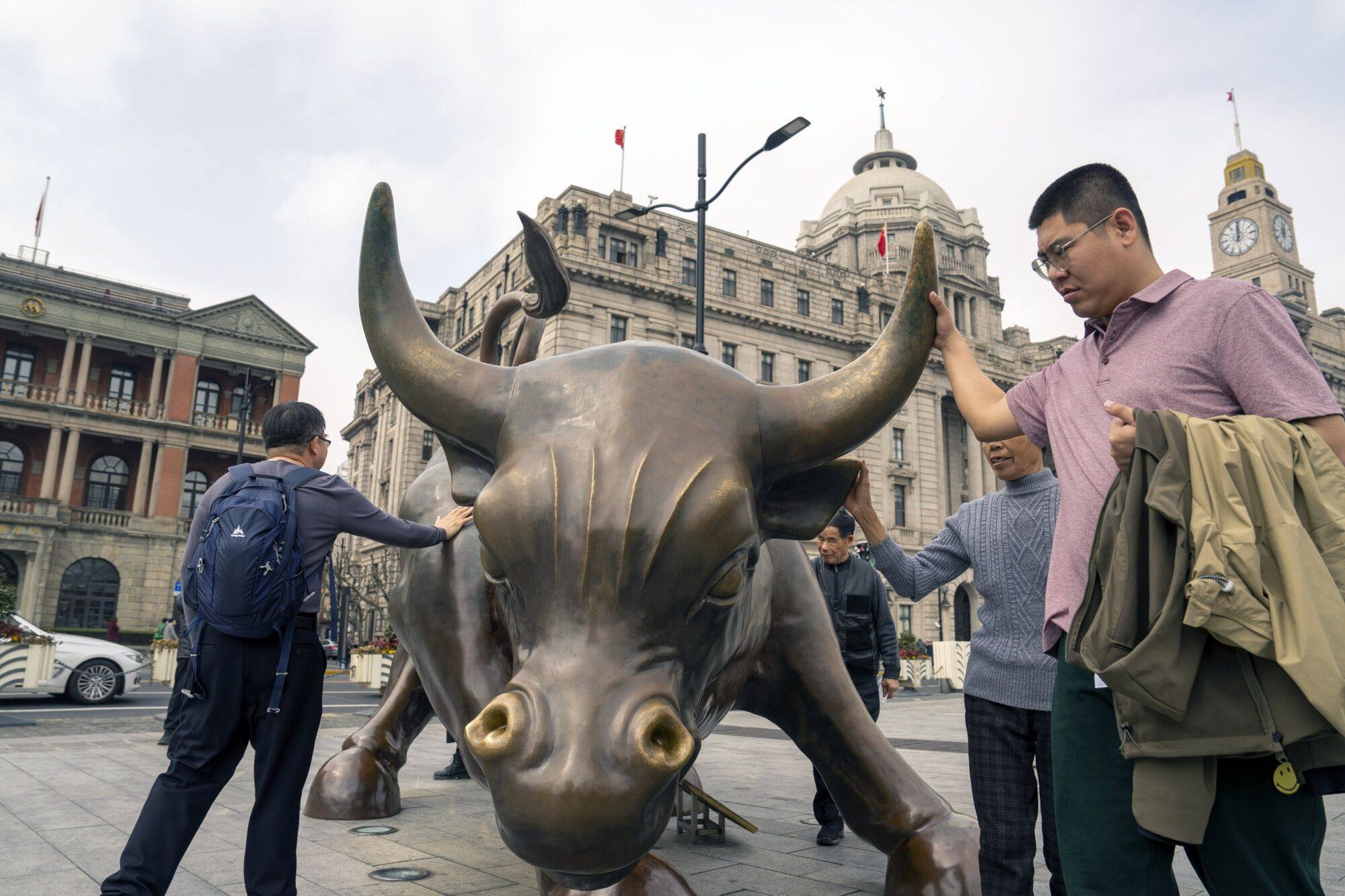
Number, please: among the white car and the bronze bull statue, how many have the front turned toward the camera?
1

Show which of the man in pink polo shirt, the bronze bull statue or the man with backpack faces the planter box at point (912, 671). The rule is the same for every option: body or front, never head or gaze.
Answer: the man with backpack

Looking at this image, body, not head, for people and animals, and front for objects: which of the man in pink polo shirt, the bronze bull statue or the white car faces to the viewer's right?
the white car

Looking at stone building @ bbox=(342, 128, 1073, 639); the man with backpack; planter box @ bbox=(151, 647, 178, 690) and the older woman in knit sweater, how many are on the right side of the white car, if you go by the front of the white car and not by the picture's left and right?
2

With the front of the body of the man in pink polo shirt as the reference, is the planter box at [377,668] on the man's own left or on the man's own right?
on the man's own right

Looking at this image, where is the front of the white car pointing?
to the viewer's right

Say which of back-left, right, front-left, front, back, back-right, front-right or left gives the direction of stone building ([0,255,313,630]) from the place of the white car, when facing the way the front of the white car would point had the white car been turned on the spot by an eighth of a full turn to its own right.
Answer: back-left

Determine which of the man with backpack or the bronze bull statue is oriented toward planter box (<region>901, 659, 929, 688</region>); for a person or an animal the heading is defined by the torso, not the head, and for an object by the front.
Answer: the man with backpack

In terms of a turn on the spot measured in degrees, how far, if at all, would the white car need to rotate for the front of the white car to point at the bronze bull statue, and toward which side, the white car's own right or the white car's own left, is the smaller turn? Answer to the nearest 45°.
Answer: approximately 90° to the white car's own right

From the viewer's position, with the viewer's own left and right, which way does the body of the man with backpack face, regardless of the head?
facing away from the viewer and to the right of the viewer

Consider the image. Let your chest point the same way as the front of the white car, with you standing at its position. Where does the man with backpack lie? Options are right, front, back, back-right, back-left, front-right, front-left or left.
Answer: right

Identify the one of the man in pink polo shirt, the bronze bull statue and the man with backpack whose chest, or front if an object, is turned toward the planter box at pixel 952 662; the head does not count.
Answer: the man with backpack

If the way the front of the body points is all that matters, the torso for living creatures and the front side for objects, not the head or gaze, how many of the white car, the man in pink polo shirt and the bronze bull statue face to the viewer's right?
1

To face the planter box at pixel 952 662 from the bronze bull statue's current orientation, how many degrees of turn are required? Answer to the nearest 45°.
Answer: approximately 180°

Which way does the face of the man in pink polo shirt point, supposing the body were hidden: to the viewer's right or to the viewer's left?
to the viewer's left

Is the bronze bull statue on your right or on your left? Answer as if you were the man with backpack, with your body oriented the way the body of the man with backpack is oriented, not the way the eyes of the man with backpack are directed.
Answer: on your right
